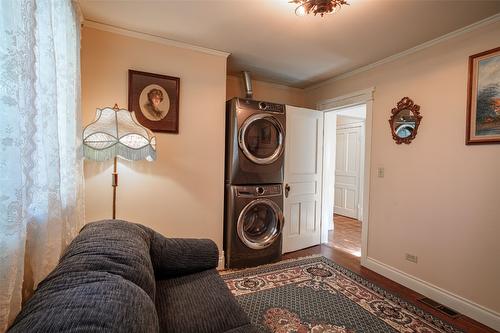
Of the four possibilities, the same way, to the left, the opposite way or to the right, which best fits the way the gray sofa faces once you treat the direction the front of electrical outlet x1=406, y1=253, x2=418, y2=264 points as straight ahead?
the opposite way

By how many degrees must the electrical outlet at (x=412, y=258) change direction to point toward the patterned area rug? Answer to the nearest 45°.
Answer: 0° — it already faces it

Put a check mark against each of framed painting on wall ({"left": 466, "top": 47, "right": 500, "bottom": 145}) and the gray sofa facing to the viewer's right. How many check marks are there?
1

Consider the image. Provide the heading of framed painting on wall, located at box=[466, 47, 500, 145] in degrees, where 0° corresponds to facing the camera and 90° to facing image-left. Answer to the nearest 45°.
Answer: approximately 45°

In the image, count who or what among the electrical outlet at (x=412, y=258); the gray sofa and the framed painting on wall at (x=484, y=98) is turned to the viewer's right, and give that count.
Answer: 1

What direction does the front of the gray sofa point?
to the viewer's right

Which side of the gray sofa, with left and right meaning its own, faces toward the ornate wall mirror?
front

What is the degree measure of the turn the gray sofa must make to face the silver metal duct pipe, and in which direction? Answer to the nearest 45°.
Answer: approximately 45° to its left

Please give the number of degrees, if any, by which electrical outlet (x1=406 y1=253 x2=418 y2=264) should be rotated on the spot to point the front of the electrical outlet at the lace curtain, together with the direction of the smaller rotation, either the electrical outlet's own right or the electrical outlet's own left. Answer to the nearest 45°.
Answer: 0° — it already faces it

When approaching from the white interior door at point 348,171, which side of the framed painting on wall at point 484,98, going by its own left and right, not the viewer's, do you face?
right

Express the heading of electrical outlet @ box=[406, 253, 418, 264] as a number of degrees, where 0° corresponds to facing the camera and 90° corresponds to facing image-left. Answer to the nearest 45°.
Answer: approximately 45°
